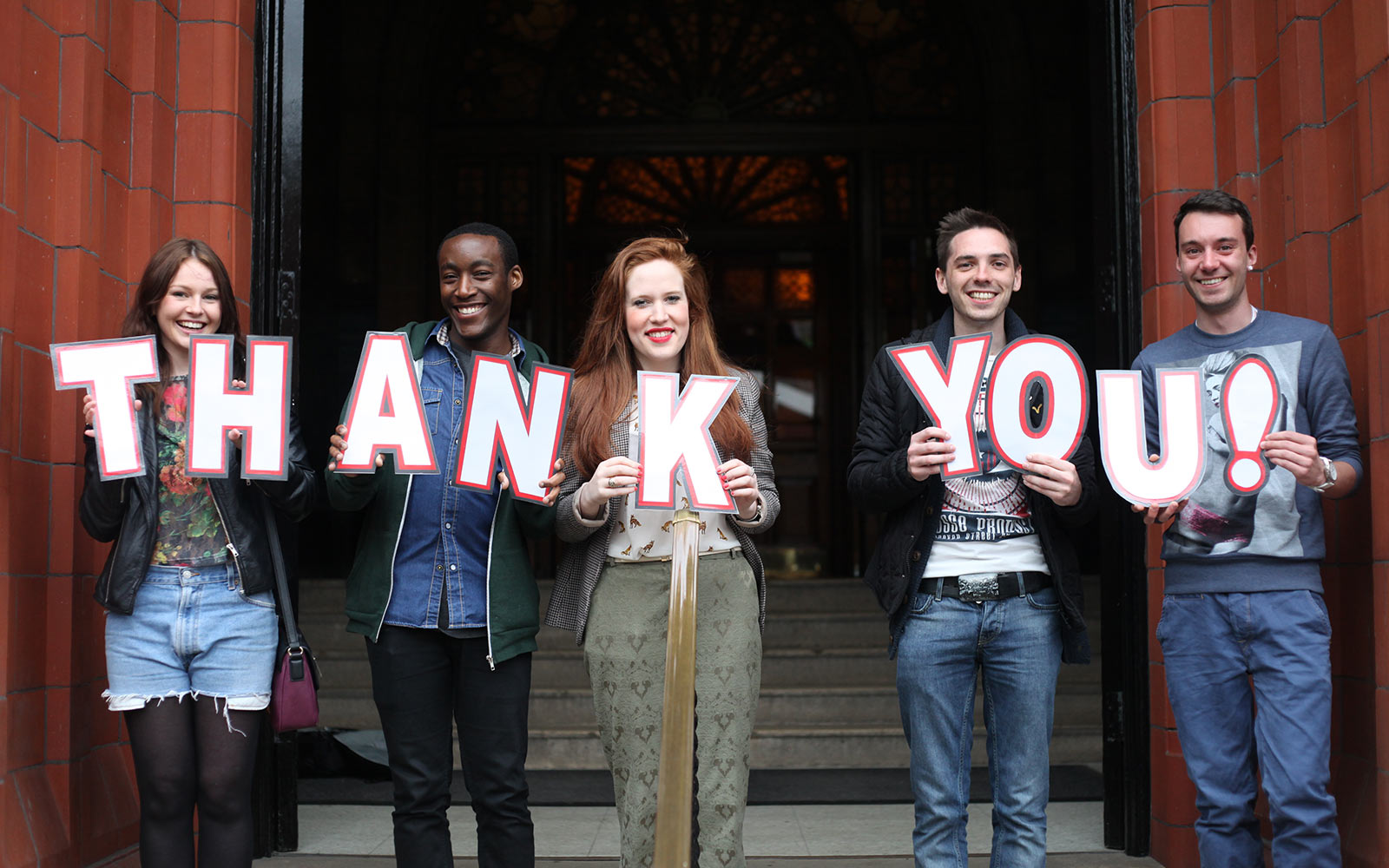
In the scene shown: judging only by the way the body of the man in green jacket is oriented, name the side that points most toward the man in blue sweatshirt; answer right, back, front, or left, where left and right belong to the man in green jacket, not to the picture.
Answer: left

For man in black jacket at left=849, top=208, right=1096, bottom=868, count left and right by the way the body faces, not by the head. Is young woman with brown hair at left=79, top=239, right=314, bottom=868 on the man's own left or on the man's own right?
on the man's own right

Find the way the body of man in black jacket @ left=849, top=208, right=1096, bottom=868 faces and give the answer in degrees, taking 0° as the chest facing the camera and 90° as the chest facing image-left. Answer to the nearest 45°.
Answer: approximately 0°

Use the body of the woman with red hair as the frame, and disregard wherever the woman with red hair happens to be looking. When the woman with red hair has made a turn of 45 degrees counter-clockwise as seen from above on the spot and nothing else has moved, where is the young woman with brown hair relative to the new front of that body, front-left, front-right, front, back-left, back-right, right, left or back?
back-right

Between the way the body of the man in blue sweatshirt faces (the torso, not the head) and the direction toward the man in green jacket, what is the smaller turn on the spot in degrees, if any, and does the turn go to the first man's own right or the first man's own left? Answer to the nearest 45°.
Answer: approximately 45° to the first man's own right

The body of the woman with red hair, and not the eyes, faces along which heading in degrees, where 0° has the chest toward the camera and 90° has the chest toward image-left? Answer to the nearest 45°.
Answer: approximately 0°

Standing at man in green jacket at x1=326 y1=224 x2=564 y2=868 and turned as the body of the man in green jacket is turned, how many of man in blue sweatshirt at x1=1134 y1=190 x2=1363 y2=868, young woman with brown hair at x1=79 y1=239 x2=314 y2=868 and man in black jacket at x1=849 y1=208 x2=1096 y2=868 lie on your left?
2
